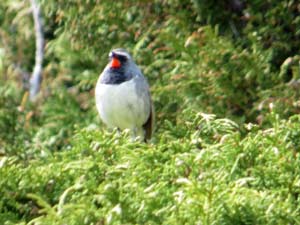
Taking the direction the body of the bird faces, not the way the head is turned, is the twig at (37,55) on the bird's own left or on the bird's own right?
on the bird's own right
